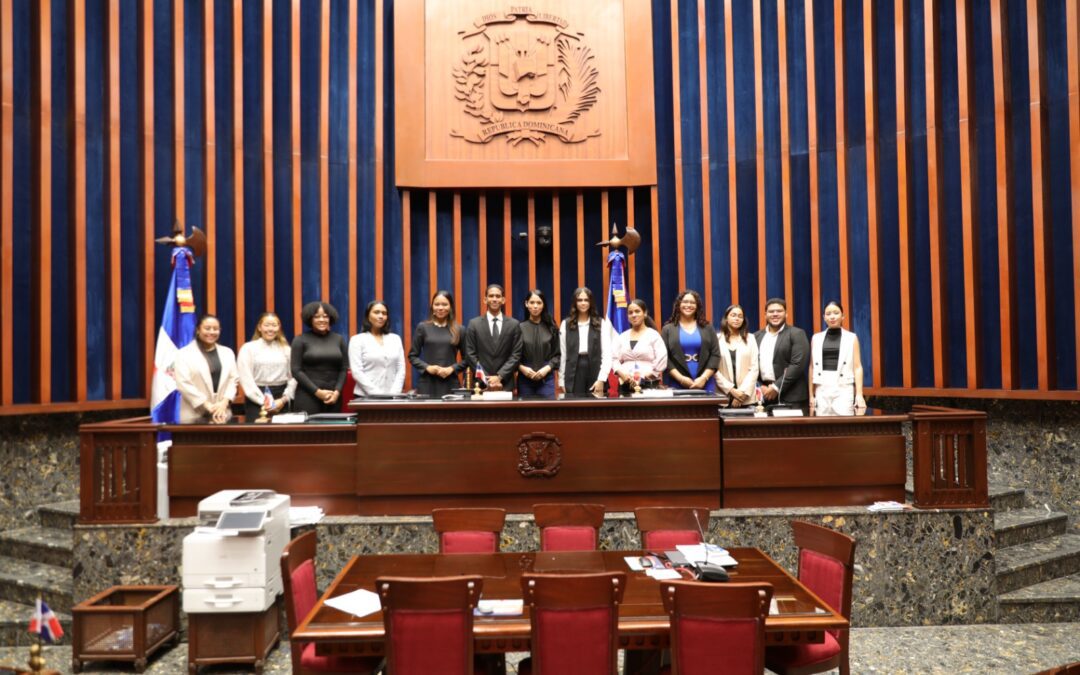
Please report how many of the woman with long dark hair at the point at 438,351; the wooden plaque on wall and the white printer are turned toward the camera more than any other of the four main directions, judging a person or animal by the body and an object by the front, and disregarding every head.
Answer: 3

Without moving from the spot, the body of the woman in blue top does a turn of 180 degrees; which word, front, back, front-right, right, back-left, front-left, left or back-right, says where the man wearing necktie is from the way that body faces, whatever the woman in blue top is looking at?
left

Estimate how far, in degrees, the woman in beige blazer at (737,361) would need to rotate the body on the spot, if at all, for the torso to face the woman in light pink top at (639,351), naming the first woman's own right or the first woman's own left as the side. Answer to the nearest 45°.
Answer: approximately 45° to the first woman's own right

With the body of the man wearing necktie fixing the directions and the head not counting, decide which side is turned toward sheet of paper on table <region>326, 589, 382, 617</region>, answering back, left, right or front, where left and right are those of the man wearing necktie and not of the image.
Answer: front

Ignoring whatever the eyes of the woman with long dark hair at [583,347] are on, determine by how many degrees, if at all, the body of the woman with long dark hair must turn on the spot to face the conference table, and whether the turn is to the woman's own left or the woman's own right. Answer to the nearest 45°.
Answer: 0° — they already face it
